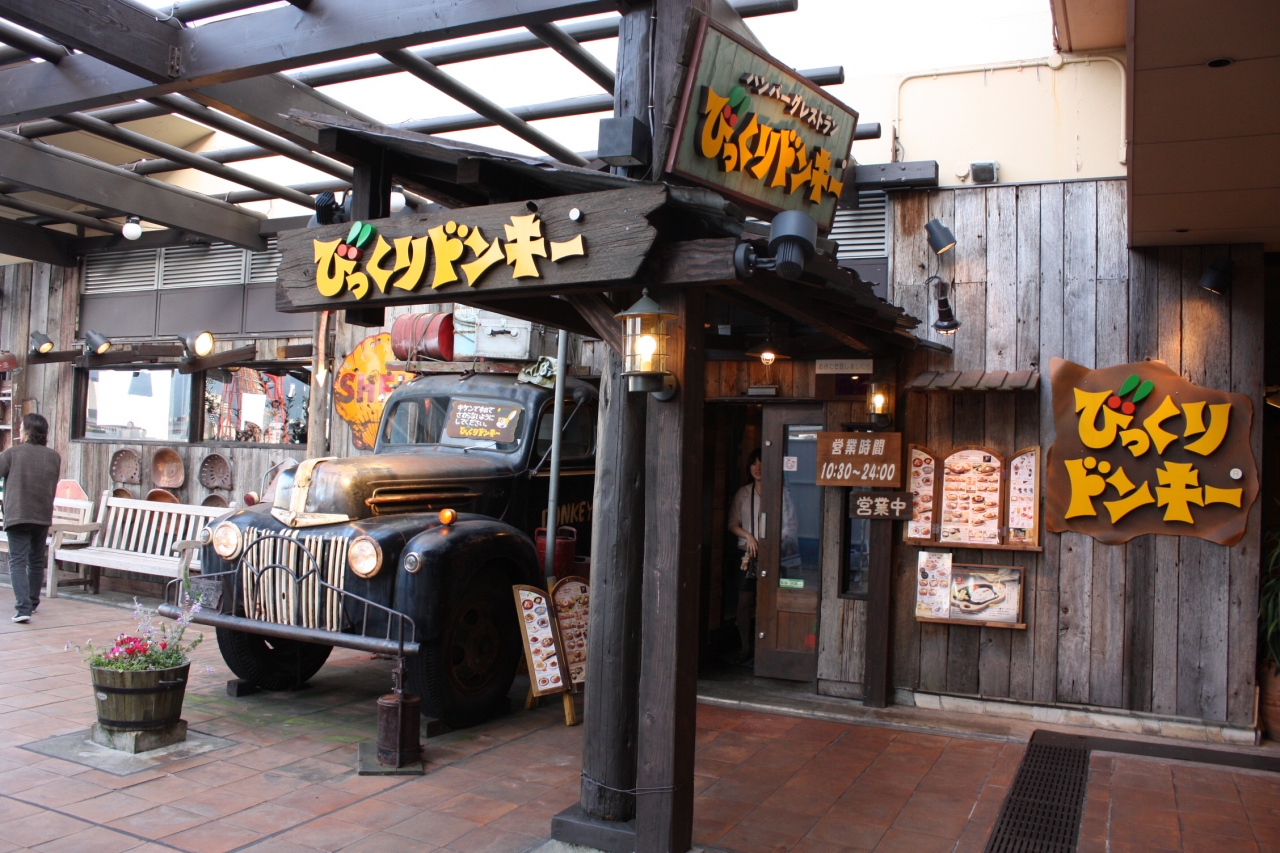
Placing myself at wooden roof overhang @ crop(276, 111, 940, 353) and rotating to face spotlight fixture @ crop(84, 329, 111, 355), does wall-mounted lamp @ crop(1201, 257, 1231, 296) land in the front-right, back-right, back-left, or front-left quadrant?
back-right

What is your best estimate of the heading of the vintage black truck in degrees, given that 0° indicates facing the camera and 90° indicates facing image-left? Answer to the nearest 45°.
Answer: approximately 45°

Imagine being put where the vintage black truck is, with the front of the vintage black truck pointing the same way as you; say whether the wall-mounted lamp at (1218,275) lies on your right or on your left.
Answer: on your left

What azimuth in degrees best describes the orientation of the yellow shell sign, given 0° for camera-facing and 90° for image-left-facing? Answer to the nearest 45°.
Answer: approximately 0°

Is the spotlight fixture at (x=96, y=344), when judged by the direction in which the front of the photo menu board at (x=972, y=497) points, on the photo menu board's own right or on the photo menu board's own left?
on the photo menu board's own right

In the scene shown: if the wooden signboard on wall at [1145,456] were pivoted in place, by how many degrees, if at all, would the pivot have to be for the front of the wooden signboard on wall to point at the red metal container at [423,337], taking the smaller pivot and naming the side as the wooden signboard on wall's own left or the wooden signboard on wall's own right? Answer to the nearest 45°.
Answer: approximately 90° to the wooden signboard on wall's own right

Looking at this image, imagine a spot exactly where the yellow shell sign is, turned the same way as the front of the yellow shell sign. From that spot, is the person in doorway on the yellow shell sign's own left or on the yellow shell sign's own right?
on the yellow shell sign's own left
